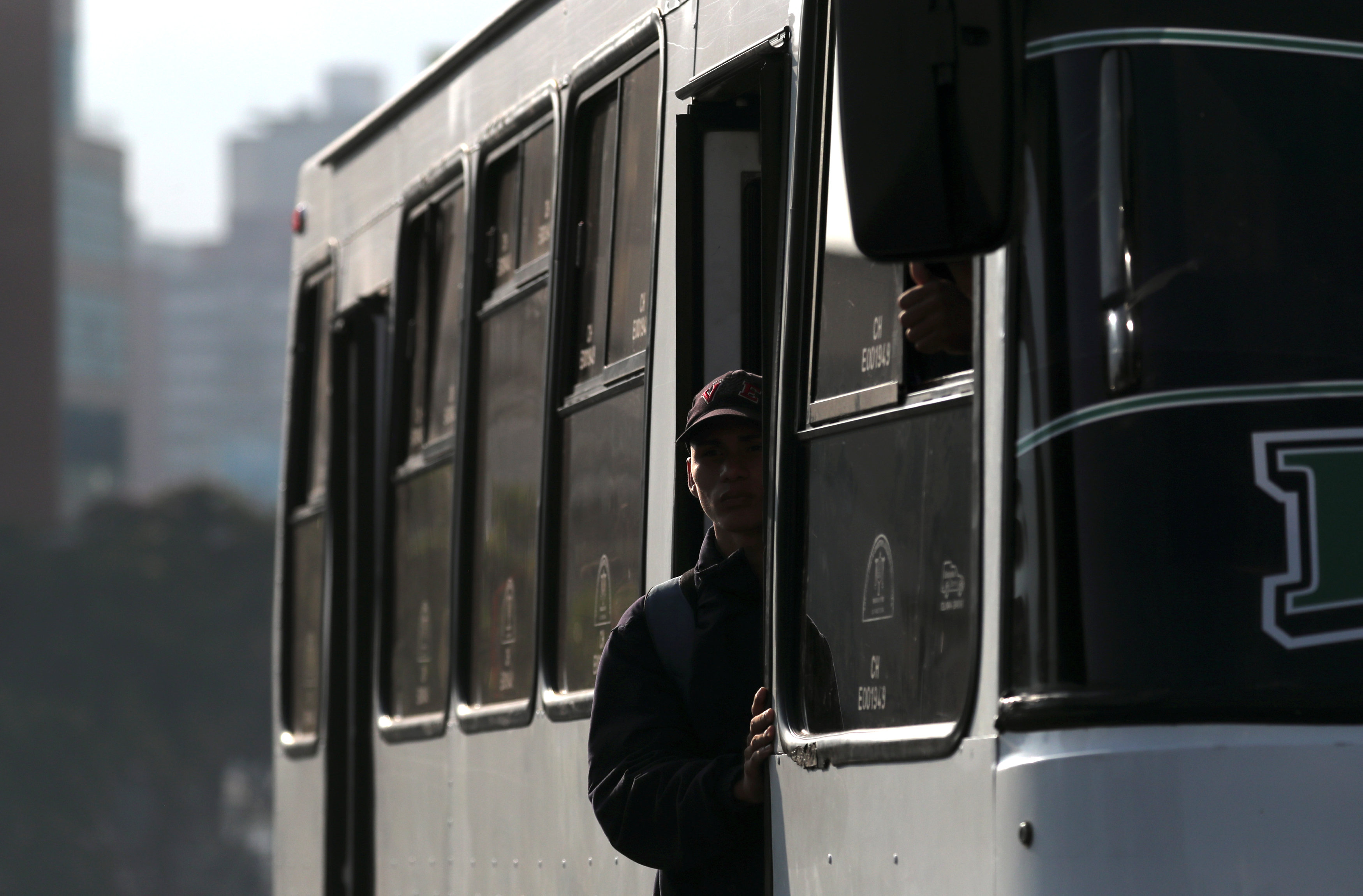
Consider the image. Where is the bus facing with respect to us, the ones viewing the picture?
facing the viewer and to the right of the viewer

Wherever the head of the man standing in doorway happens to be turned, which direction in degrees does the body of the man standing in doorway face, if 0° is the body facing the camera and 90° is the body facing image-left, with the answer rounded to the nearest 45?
approximately 0°
